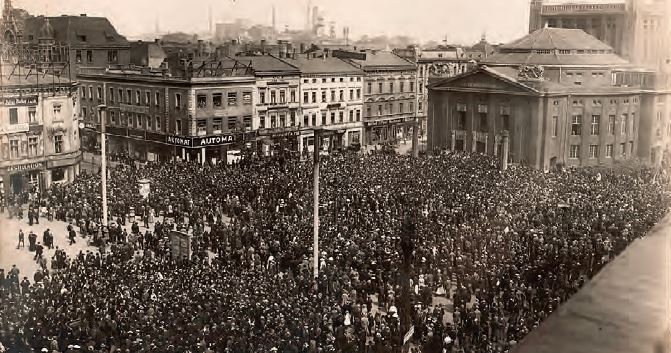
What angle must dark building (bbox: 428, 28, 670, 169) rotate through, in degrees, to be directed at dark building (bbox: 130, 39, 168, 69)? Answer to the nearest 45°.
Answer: approximately 45° to its right

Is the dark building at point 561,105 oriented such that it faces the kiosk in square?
yes

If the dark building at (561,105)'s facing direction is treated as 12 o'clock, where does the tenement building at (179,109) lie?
The tenement building is roughly at 1 o'clock from the dark building.

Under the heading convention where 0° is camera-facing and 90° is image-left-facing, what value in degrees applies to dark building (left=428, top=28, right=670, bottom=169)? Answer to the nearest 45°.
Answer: approximately 45°

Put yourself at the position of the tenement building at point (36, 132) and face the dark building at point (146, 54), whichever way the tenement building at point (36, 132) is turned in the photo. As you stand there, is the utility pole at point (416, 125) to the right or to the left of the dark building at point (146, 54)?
right

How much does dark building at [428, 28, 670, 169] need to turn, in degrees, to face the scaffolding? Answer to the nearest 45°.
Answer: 0° — it already faces it
